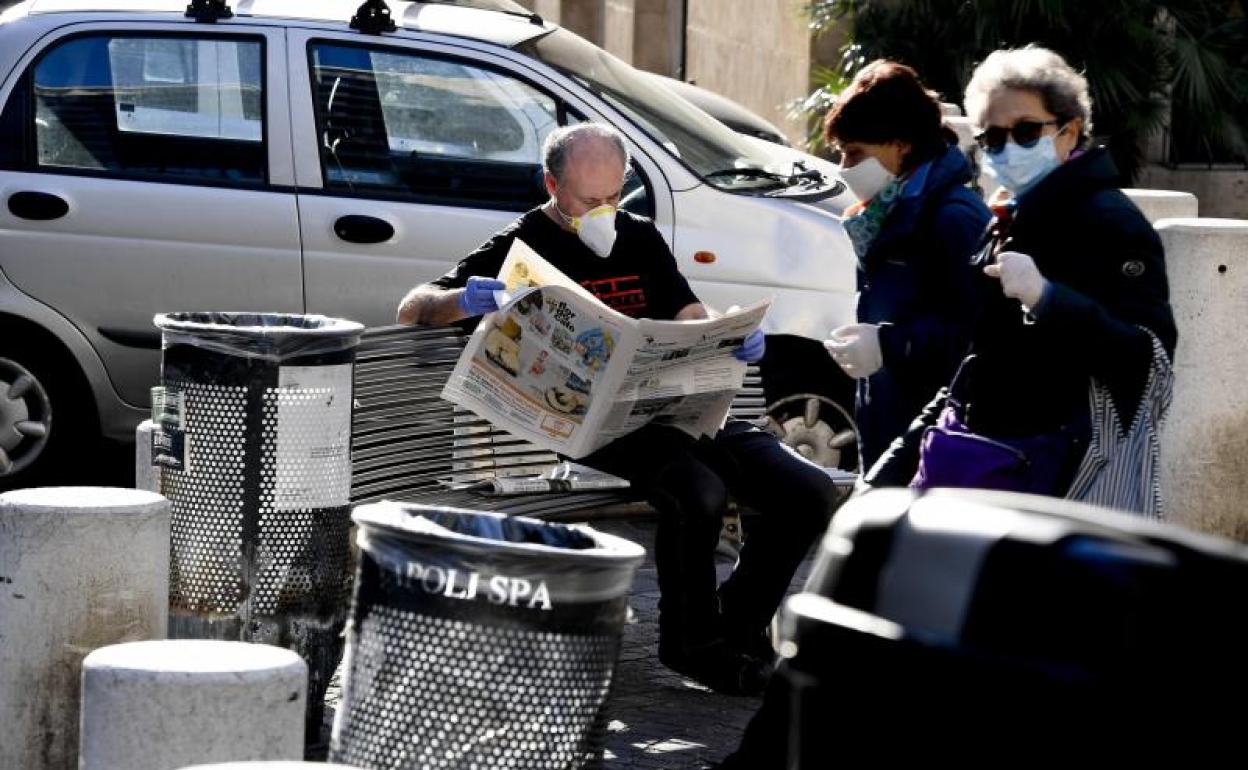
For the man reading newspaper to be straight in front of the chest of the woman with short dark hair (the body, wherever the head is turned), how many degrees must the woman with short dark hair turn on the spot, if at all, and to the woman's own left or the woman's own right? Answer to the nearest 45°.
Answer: approximately 45° to the woman's own right

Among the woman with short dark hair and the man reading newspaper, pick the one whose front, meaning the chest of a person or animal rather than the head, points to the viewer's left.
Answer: the woman with short dark hair

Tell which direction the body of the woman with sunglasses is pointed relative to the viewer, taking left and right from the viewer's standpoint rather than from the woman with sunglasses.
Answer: facing the viewer and to the left of the viewer

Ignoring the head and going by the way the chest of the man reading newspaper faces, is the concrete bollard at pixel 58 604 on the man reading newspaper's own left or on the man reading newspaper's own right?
on the man reading newspaper's own right

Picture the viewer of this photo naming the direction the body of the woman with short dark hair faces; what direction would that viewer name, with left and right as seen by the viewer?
facing to the left of the viewer

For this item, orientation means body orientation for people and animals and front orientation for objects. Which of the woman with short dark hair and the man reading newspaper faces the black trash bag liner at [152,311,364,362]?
the woman with short dark hair

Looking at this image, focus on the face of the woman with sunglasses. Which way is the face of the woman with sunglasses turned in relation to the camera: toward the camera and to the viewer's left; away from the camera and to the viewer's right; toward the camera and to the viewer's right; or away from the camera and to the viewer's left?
toward the camera and to the viewer's left

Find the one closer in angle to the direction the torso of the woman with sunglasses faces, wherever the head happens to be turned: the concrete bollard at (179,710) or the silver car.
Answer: the concrete bollard

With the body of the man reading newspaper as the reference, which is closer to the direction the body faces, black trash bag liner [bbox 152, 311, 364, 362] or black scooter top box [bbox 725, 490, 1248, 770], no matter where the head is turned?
the black scooter top box

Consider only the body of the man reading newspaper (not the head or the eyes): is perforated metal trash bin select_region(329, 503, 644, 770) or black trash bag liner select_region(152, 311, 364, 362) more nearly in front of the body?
the perforated metal trash bin

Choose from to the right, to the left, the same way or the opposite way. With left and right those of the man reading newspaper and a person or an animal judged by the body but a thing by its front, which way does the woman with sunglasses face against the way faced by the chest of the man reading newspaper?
to the right

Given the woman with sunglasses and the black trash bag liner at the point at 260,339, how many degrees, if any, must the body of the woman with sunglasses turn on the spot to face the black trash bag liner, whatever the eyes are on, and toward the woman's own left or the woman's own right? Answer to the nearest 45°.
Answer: approximately 45° to the woman's own right

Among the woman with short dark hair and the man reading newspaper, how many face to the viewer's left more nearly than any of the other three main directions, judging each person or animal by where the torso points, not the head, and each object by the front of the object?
1

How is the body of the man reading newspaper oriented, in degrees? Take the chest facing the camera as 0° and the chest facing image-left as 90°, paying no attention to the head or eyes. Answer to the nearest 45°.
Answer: approximately 315°

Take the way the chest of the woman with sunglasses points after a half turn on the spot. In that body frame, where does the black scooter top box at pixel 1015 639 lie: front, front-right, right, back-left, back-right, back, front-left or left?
back-right
